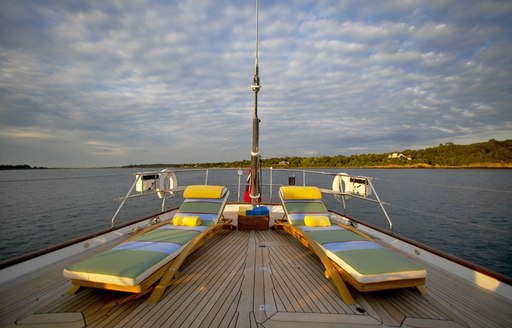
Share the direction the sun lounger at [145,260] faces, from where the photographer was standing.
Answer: facing the viewer and to the left of the viewer

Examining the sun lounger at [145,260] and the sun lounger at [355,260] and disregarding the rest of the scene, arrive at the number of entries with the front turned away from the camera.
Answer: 0

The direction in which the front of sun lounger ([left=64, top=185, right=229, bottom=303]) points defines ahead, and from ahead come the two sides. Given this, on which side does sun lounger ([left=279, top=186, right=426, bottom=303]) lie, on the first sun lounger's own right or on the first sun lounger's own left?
on the first sun lounger's own left
